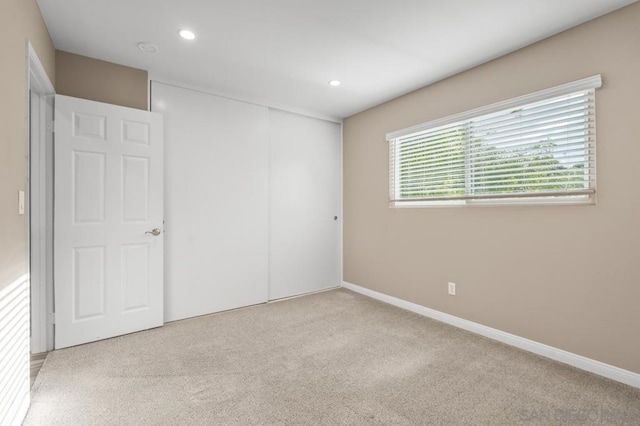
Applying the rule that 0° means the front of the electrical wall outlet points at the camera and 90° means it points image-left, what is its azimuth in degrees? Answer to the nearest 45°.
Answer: approximately 45°

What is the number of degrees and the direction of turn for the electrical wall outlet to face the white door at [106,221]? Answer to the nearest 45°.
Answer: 0° — it already faces it

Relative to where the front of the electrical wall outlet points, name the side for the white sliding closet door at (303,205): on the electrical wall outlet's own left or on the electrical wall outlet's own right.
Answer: on the electrical wall outlet's own right

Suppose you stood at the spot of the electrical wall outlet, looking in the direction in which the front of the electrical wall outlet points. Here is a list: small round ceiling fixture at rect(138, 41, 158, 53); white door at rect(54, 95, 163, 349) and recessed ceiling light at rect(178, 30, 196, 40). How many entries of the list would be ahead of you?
3

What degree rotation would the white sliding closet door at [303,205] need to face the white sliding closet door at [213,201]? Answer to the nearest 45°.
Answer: approximately 90° to its right

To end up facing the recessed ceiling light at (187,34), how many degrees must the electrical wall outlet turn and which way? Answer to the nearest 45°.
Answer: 0° — it already faces it

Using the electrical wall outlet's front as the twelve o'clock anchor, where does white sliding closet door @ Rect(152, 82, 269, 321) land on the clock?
The white sliding closet door is roughly at 1 o'clock from the electrical wall outlet.

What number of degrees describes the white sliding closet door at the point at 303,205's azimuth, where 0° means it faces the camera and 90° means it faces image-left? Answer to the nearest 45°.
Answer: approximately 315°

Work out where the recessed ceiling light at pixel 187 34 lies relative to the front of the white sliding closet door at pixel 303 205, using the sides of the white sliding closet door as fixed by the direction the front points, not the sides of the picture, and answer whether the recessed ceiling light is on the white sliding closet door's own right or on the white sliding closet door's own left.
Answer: on the white sliding closet door's own right
